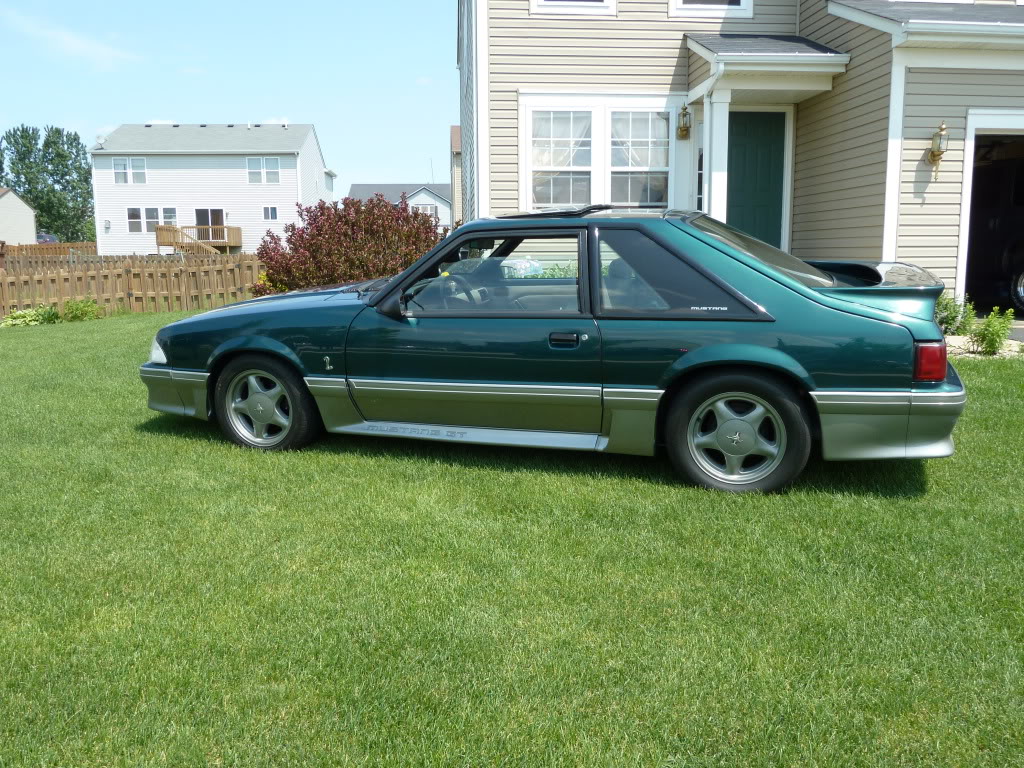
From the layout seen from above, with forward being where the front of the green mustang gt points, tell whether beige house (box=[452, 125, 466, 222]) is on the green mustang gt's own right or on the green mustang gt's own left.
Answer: on the green mustang gt's own right

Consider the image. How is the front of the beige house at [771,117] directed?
toward the camera

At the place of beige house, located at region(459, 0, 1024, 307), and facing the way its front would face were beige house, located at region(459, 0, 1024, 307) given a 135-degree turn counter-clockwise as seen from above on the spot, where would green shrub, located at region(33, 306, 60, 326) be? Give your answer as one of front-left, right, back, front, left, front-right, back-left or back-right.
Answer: back-left

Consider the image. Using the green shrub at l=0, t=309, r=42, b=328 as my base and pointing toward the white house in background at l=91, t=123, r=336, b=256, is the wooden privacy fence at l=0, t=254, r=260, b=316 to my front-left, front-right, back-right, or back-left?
front-right

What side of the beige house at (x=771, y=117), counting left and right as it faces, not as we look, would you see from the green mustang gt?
front

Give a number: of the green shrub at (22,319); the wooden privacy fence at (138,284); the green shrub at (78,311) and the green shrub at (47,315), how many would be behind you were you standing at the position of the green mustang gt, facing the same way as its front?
0

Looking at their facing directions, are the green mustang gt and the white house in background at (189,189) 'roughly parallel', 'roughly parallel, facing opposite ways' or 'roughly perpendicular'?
roughly perpendicular

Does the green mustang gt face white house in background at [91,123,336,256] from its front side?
no

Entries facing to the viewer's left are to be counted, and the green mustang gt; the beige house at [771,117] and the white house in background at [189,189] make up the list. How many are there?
1

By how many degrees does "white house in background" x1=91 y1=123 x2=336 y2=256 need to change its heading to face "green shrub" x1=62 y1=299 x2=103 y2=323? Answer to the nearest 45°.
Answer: approximately 180°

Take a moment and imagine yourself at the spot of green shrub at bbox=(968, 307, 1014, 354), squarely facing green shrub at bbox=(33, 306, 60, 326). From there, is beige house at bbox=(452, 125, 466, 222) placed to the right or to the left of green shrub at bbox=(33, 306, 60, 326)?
right

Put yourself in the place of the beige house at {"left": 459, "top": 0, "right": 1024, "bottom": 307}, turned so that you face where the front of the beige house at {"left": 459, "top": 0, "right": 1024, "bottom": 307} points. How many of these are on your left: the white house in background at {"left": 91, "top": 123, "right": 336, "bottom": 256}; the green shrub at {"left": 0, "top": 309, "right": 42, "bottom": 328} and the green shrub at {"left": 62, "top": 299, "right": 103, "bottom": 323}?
0

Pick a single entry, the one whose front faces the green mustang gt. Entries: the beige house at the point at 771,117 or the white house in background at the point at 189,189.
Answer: the beige house

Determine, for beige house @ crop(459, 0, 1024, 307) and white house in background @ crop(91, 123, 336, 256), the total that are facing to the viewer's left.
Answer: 0

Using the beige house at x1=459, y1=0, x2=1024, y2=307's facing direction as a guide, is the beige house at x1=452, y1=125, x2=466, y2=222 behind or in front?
behind

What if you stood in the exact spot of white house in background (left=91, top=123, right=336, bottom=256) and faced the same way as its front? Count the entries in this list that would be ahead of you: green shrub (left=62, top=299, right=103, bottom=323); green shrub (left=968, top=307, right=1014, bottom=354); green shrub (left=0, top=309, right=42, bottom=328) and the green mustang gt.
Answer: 0

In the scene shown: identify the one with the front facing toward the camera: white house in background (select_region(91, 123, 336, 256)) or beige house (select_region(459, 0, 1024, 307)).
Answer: the beige house

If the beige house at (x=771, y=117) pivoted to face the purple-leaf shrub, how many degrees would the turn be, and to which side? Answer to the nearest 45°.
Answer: approximately 90° to its right

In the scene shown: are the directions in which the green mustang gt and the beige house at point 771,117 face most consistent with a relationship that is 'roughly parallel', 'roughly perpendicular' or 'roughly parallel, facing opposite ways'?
roughly perpendicular

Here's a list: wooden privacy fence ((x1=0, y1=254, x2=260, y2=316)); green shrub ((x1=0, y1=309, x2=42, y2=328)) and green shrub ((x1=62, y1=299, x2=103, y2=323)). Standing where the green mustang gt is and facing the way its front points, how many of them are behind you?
0

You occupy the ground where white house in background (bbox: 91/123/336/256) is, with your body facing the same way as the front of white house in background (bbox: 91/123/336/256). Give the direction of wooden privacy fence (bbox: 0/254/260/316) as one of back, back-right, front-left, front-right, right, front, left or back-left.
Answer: back
